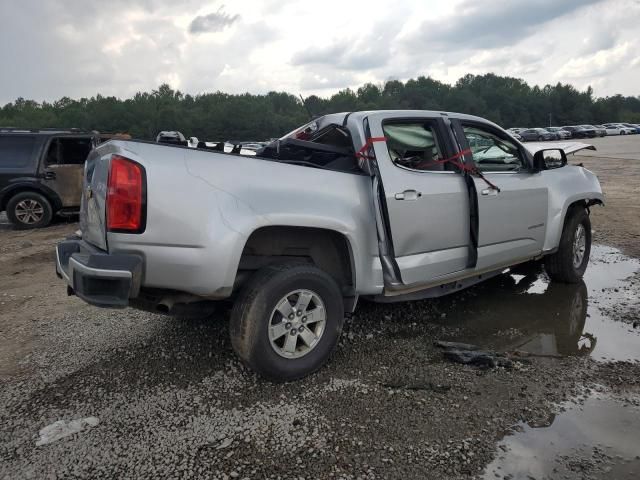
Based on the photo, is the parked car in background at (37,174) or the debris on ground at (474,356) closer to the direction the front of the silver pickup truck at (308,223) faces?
the debris on ground

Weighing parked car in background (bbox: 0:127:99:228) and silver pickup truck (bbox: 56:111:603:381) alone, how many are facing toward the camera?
0

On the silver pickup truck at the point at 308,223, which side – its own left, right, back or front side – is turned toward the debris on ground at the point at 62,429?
back

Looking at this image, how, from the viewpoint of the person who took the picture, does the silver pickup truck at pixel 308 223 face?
facing away from the viewer and to the right of the viewer

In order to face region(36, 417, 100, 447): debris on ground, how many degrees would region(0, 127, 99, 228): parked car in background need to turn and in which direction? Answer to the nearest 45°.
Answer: approximately 90° to its right

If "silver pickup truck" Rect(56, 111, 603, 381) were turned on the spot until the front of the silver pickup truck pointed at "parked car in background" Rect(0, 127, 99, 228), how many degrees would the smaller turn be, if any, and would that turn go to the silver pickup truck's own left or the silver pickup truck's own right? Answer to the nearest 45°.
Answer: approximately 90° to the silver pickup truck's own left

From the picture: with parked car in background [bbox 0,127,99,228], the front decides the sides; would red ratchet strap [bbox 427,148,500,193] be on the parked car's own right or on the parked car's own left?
on the parked car's own right

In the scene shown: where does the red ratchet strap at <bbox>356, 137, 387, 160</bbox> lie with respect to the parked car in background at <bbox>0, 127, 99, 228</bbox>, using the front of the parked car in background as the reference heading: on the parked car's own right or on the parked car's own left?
on the parked car's own right

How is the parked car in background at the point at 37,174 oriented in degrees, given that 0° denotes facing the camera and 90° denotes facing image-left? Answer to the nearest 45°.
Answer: approximately 270°
